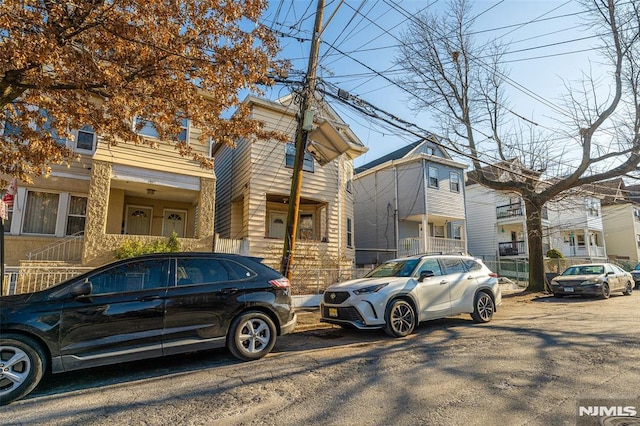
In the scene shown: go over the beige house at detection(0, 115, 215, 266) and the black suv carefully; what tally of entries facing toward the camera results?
1

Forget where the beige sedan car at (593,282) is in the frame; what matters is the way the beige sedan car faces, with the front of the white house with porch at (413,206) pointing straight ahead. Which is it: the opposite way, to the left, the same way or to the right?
to the right

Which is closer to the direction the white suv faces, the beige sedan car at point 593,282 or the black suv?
the black suv

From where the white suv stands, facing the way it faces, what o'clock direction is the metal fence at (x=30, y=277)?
The metal fence is roughly at 1 o'clock from the white suv.

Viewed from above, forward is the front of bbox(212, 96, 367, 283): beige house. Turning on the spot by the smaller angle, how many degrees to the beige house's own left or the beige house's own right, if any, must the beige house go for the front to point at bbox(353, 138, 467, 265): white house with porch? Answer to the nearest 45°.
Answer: approximately 90° to the beige house's own left

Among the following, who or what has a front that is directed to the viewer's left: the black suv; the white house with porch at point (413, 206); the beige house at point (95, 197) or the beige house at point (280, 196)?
the black suv

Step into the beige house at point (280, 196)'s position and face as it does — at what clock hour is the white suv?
The white suv is roughly at 1 o'clock from the beige house.

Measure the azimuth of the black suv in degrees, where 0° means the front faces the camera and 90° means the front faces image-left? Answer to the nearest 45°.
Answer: approximately 90°

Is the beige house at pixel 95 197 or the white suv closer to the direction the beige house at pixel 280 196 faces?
the white suv

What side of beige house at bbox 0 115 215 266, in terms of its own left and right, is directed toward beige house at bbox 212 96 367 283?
left
